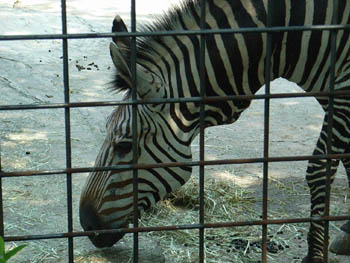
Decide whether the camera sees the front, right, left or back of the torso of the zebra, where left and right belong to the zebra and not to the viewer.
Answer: left
